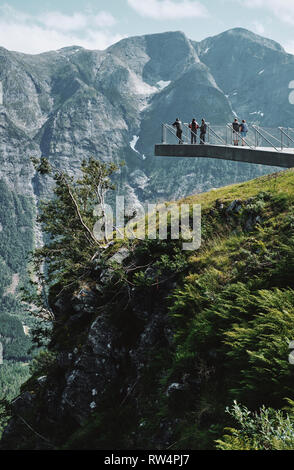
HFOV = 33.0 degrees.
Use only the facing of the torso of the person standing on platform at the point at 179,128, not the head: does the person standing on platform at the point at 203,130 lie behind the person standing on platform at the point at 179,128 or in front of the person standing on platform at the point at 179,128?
behind

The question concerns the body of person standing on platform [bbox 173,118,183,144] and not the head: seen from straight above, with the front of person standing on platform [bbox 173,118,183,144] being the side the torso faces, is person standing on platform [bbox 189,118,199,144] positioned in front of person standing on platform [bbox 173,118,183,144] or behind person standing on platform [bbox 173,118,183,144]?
behind

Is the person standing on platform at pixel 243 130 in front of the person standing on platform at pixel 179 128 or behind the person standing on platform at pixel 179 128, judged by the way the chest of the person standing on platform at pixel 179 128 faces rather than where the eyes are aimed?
behind
